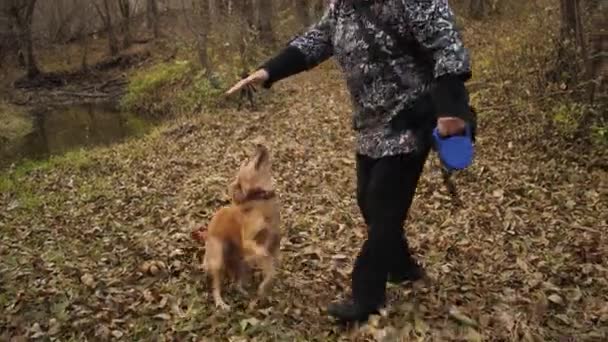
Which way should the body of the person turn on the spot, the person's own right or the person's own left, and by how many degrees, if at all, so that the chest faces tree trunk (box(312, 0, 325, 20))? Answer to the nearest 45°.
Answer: approximately 135° to the person's own right

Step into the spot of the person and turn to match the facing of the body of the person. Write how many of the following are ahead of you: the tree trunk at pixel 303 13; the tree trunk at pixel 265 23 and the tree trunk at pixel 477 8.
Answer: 0

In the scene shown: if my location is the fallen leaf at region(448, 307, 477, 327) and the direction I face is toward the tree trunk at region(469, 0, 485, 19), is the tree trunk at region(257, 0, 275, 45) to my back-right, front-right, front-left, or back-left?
front-left

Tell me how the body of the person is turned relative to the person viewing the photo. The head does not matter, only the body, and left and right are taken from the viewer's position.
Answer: facing the viewer and to the left of the viewer
